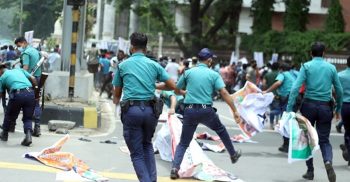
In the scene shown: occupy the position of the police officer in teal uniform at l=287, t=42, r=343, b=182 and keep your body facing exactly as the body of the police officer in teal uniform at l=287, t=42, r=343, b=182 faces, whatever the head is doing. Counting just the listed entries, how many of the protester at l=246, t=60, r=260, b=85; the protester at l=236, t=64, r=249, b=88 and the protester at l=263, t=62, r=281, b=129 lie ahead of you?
3

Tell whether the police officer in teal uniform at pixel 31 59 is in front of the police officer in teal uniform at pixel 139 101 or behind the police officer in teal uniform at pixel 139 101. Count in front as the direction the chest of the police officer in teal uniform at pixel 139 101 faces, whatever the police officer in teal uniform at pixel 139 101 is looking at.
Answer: in front

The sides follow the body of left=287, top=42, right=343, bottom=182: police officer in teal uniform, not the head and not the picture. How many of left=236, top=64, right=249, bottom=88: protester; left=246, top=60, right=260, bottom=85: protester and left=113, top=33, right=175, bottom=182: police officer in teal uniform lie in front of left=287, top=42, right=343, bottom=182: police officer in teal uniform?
2

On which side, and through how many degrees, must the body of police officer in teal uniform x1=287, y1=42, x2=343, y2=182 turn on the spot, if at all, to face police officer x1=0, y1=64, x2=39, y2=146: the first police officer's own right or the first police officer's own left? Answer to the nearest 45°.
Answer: approximately 90° to the first police officer's own left

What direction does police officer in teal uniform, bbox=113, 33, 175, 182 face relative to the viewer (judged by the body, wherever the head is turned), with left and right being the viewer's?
facing away from the viewer

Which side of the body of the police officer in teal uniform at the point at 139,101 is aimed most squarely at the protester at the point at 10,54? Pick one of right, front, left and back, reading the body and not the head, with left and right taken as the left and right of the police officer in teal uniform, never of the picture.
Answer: front

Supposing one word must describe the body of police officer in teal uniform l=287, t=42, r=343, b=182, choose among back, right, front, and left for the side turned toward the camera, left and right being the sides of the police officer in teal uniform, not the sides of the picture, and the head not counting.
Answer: back

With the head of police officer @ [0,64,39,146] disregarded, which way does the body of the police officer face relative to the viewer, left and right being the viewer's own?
facing away from the viewer and to the left of the viewer

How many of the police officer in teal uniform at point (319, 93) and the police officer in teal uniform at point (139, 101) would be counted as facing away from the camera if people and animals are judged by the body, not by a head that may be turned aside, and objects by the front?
2

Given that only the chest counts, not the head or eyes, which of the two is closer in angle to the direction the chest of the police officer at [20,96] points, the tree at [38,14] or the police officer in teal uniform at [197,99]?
the tree

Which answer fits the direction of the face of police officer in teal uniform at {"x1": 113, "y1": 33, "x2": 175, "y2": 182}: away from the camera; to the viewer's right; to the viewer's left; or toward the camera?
away from the camera

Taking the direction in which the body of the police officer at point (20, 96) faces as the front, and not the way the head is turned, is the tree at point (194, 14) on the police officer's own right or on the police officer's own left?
on the police officer's own right
